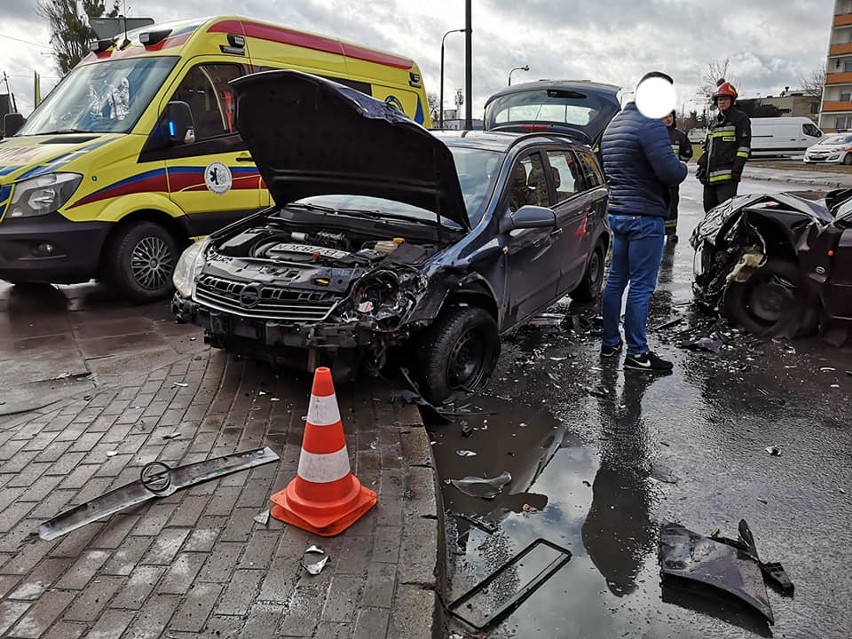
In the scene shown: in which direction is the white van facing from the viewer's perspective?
to the viewer's right

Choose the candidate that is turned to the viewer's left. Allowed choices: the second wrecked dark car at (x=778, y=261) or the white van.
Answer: the second wrecked dark car

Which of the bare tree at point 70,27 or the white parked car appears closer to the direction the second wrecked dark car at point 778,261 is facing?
the bare tree

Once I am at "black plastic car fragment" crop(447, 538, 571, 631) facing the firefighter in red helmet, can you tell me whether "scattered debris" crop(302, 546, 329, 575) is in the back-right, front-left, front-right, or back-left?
back-left

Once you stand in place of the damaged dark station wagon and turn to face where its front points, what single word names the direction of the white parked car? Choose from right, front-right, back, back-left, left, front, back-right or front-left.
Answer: back

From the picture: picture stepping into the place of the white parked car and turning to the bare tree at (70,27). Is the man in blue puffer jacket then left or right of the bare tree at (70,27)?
left

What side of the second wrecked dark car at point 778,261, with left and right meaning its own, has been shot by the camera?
left

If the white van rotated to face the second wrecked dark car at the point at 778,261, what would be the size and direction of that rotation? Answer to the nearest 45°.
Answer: approximately 90° to its right

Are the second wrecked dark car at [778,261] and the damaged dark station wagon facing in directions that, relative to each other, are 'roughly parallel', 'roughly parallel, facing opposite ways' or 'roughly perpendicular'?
roughly perpendicular

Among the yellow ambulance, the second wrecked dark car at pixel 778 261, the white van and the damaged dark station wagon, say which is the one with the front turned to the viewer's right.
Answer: the white van

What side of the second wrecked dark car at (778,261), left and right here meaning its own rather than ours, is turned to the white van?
right

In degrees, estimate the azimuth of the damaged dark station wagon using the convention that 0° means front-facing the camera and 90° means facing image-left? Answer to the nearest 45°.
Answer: approximately 45°

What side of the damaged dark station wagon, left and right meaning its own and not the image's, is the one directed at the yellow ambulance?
right
